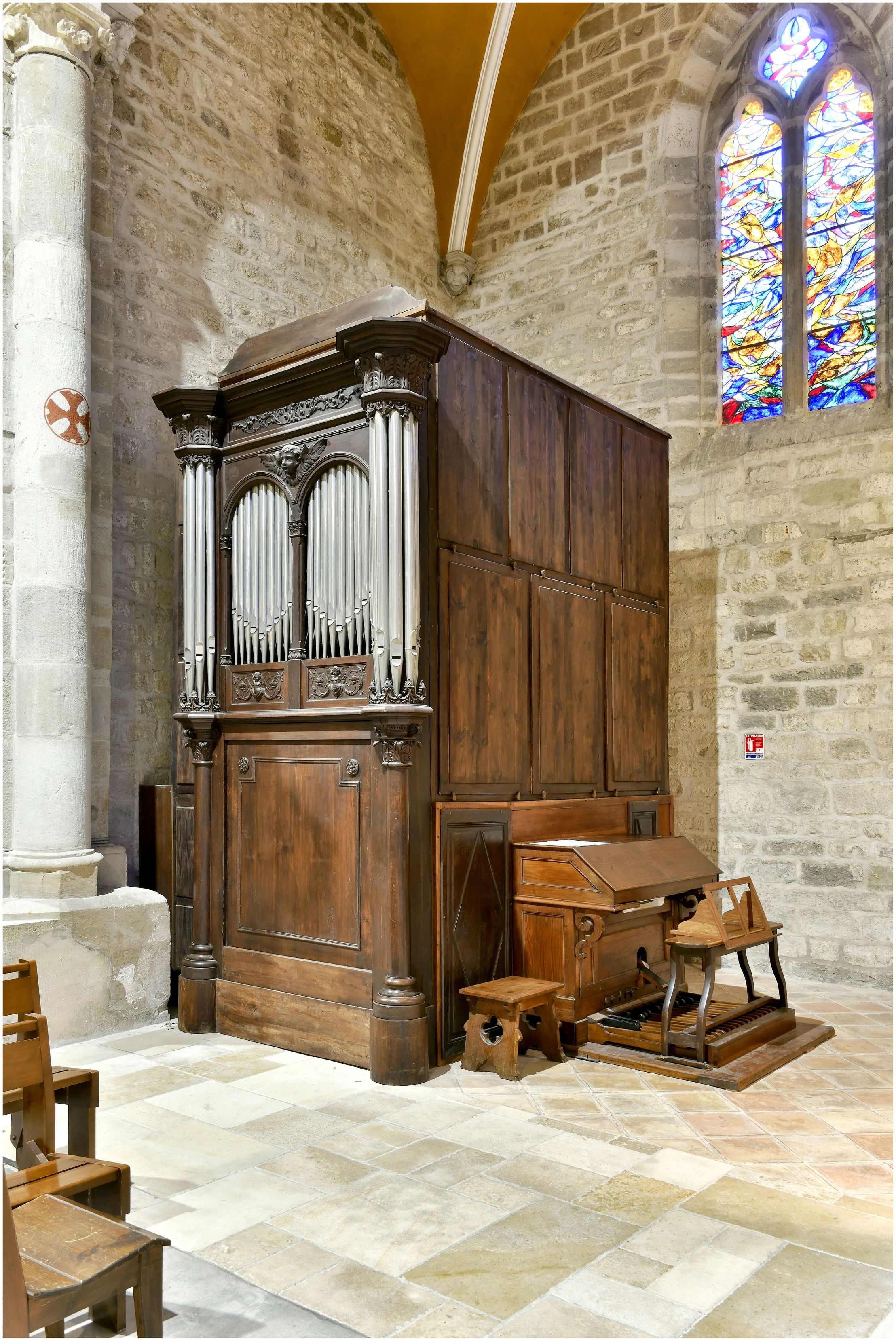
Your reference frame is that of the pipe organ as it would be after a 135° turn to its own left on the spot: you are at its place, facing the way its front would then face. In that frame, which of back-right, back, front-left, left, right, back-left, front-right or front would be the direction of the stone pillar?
back

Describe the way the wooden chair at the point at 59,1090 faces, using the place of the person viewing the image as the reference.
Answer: facing the viewer and to the right of the viewer

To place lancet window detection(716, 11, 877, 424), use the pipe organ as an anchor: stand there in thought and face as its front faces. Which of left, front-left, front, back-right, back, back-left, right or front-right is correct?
back

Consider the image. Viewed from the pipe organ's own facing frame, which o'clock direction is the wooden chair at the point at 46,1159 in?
The wooden chair is roughly at 11 o'clock from the pipe organ.

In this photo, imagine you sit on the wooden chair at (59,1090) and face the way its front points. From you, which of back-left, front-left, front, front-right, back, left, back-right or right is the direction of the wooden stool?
left

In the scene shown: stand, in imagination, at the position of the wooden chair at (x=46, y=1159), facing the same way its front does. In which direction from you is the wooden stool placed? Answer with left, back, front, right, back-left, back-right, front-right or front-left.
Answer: left

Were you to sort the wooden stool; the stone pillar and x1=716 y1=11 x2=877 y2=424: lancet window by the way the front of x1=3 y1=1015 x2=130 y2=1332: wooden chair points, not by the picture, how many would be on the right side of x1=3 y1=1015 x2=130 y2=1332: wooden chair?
0

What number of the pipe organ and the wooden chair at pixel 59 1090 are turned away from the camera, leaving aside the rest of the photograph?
0

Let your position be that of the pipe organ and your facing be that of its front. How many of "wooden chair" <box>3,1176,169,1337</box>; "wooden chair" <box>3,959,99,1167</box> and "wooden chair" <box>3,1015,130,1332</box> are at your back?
0

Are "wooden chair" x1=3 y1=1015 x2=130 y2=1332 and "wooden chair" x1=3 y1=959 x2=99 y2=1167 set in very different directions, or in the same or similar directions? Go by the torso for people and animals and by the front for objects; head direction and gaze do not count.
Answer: same or similar directions

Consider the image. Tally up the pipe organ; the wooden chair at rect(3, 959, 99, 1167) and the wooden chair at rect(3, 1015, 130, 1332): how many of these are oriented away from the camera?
0

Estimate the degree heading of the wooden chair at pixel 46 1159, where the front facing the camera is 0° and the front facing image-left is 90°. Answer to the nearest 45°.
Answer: approximately 315°

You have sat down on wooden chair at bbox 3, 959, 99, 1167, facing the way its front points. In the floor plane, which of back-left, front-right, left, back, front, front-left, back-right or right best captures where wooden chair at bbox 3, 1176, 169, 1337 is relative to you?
front-right

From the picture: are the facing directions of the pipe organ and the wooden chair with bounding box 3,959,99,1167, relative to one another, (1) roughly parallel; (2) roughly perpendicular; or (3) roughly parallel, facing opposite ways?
roughly perpendicular

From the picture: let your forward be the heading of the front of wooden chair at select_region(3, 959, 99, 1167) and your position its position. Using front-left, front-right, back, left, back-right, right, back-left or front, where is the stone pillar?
back-left

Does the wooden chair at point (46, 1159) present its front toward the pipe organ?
no

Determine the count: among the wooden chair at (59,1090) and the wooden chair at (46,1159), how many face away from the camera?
0

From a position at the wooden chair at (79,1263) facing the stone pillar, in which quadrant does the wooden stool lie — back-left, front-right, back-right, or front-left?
front-right
